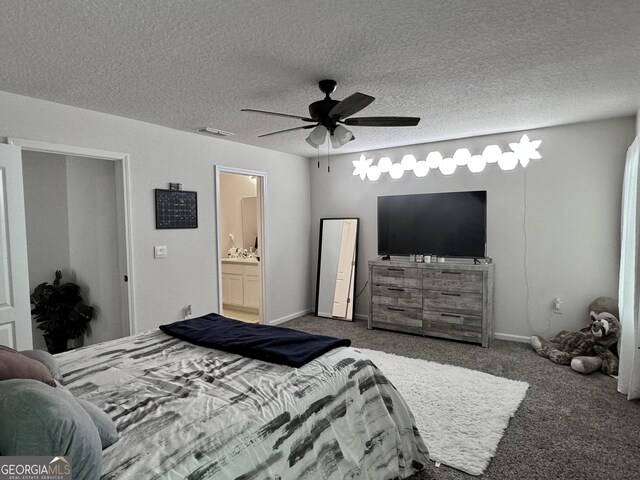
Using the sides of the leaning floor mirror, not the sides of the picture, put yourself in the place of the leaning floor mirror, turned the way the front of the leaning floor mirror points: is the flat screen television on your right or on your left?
on your left

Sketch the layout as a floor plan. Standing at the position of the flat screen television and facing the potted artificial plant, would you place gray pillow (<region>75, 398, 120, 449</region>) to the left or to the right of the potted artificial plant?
left

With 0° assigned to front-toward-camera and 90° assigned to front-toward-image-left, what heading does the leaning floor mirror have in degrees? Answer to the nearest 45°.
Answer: approximately 45°

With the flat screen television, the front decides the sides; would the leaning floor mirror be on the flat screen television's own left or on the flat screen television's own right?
on the flat screen television's own right

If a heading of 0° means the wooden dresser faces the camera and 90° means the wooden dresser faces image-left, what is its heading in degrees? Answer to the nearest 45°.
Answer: approximately 45°

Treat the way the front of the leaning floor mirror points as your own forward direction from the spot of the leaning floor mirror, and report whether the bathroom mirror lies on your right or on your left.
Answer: on your right

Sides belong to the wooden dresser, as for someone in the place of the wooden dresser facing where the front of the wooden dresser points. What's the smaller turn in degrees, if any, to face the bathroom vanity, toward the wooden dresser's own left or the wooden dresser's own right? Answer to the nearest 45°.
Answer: approximately 45° to the wooden dresser's own right

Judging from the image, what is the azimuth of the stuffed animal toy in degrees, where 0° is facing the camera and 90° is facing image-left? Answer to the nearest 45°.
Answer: approximately 45°

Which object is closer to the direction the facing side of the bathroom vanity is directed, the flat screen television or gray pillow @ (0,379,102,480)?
the gray pillow

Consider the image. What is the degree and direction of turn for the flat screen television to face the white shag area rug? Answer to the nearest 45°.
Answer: approximately 45° to its left
